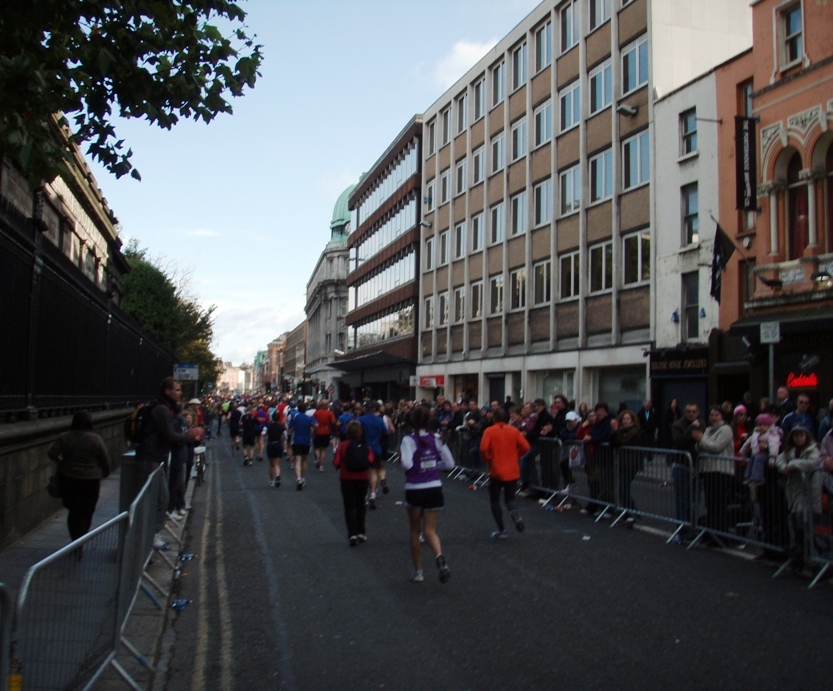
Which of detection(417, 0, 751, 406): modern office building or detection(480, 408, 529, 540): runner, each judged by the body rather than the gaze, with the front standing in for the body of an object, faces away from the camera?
the runner

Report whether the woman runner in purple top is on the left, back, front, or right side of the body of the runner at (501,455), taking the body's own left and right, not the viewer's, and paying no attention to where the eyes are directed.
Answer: back

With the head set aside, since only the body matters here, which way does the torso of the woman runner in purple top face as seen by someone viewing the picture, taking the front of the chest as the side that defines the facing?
away from the camera

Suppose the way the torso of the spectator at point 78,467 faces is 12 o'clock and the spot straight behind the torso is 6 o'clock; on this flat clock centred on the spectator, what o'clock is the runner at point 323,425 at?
The runner is roughly at 1 o'clock from the spectator.

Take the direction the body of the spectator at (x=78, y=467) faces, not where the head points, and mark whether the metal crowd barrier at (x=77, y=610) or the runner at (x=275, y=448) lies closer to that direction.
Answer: the runner

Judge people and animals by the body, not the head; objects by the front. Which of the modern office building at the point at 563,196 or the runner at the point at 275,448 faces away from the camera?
the runner

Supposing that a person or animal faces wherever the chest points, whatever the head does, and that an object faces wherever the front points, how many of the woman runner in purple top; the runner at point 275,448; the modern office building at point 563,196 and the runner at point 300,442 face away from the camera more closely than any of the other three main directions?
3

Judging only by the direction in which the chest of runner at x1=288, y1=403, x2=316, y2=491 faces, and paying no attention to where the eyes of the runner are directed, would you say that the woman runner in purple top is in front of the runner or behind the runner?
behind

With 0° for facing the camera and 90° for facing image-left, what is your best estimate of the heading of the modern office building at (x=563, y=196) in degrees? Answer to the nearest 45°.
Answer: approximately 45°

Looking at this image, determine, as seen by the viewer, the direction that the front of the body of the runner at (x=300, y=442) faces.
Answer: away from the camera

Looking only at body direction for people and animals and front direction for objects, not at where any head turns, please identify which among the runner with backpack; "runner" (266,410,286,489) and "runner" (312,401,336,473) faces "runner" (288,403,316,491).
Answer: the runner with backpack

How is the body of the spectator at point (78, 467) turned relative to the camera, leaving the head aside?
away from the camera

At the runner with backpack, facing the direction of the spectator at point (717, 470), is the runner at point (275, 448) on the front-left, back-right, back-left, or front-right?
back-left

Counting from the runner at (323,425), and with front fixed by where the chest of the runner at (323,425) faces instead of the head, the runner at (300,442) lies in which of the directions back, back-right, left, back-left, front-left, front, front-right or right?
back

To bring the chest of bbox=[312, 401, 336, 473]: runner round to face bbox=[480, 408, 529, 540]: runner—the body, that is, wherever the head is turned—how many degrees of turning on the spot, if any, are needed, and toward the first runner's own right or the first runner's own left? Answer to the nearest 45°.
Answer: approximately 180°

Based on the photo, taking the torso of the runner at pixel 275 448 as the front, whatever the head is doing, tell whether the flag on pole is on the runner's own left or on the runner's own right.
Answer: on the runner's own right

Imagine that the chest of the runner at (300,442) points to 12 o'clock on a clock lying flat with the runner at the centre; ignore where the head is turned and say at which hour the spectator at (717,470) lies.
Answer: The spectator is roughly at 5 o'clock from the runner.
